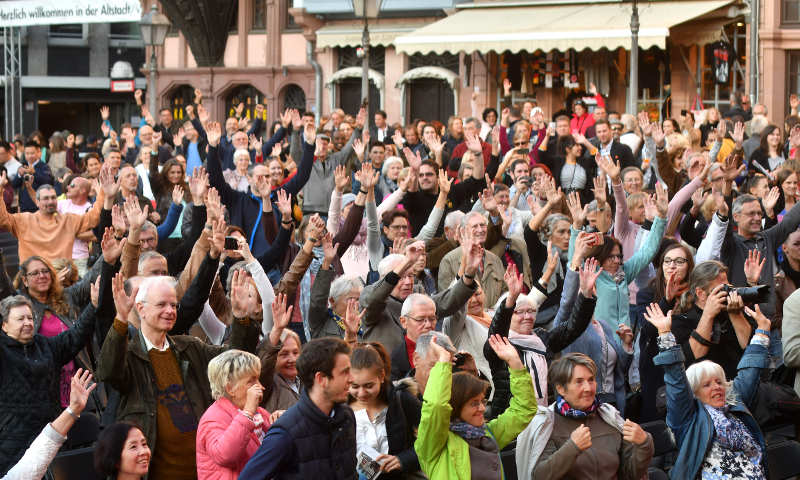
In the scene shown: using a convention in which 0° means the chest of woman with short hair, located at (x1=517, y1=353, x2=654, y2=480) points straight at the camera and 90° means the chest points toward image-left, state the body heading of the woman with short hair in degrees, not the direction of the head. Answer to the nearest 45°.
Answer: approximately 315°

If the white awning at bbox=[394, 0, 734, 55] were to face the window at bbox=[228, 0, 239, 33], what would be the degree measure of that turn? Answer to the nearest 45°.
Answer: approximately 135° to its right

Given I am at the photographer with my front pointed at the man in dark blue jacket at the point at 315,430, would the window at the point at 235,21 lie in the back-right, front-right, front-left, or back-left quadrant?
back-right

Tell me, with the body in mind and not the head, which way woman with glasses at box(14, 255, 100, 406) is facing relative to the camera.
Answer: toward the camera

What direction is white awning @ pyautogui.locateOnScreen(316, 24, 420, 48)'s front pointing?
toward the camera

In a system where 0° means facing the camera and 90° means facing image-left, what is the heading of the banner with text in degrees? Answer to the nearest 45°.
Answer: approximately 0°

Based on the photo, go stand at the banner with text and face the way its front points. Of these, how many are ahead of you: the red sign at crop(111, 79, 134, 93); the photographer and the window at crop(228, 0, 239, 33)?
1

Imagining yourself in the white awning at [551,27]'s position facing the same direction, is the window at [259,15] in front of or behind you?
behind

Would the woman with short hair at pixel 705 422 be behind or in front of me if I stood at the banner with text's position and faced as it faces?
in front
